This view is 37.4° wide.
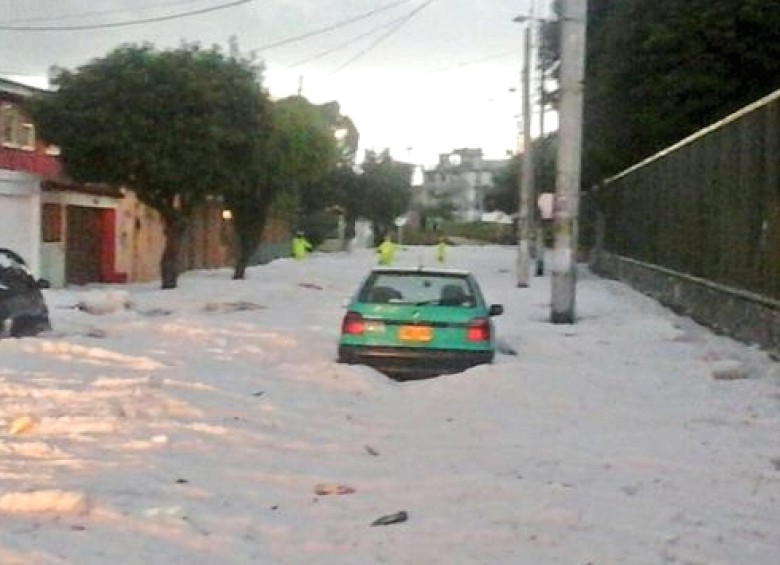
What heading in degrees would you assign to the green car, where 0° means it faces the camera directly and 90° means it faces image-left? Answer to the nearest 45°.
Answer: approximately 180°

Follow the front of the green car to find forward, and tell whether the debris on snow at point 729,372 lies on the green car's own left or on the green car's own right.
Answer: on the green car's own right

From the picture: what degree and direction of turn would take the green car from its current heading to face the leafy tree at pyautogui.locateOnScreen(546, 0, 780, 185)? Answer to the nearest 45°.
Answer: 0° — it already faces it

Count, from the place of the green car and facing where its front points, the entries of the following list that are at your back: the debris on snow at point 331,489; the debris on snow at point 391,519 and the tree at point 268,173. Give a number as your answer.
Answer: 2

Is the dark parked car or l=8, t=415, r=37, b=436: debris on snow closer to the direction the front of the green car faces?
the dark parked car

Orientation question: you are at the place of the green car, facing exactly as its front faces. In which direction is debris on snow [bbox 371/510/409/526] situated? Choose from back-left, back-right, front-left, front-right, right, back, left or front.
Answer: back

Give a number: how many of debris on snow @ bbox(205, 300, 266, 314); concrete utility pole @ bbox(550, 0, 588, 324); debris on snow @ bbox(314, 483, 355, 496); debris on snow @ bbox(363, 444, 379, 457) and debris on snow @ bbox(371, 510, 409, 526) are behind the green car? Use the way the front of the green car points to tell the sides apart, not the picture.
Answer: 3

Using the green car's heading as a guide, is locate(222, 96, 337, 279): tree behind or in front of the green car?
in front

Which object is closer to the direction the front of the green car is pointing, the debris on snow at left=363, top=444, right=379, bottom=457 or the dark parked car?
the dark parked car

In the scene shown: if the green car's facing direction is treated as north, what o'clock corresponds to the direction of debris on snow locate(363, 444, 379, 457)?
The debris on snow is roughly at 6 o'clock from the green car.

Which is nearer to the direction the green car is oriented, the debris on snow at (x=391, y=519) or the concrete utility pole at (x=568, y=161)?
the concrete utility pole

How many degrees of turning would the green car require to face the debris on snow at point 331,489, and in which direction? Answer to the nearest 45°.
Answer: approximately 180°

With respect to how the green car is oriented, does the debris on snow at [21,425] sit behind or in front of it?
behind

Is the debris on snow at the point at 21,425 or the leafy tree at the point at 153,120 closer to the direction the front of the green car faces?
the leafy tree

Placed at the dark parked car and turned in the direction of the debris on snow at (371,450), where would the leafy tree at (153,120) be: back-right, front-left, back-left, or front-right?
back-left

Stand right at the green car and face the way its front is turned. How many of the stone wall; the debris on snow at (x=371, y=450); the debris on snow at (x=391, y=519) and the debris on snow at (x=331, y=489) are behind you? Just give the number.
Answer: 3
